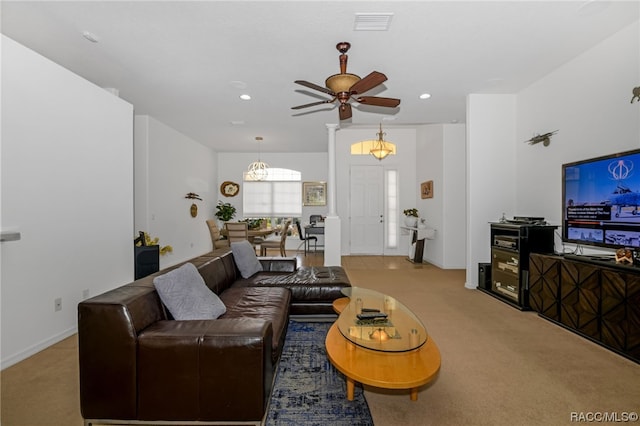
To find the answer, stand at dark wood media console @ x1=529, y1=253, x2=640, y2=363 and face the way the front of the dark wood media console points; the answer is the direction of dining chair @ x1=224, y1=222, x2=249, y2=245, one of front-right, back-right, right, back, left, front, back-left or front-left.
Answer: front-right

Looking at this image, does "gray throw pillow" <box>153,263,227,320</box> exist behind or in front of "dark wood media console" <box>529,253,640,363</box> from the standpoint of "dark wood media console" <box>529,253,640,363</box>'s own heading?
in front

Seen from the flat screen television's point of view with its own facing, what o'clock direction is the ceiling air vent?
The ceiling air vent is roughly at 12 o'clock from the flat screen television.

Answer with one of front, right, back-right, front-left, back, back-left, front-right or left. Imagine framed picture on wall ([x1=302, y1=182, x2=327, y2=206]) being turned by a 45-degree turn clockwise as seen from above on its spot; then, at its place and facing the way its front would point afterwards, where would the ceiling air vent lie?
front-left

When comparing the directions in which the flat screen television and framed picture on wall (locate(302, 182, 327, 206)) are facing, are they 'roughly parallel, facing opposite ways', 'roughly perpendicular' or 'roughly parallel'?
roughly perpendicular

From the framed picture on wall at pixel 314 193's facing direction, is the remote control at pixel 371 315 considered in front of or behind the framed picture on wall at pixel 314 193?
in front

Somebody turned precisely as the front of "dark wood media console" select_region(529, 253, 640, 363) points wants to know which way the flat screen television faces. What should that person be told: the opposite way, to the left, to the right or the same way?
the same way

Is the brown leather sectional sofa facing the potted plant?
no

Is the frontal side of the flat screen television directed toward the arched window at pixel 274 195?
no

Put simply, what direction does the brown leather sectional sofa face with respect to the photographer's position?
facing to the right of the viewer

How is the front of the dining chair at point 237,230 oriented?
away from the camera

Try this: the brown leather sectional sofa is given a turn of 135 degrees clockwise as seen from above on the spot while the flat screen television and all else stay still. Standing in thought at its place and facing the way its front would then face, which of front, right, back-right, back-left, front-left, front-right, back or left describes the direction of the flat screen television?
back-left

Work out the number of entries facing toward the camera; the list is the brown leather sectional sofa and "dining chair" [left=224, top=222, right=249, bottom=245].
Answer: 0

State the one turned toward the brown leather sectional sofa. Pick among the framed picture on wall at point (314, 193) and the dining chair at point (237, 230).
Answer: the framed picture on wall

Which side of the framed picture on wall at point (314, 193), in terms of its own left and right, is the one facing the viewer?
front
